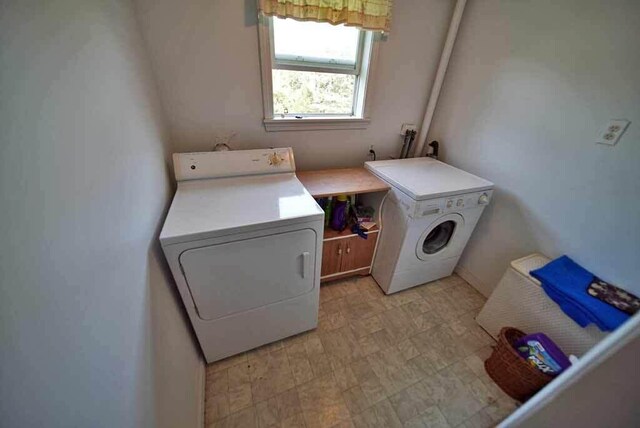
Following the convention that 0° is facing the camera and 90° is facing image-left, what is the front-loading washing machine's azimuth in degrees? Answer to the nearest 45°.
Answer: approximately 315°

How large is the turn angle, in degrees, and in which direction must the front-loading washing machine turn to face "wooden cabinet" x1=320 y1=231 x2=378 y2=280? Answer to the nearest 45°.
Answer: approximately 90° to its right

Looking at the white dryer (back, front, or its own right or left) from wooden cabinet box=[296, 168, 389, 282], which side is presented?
left

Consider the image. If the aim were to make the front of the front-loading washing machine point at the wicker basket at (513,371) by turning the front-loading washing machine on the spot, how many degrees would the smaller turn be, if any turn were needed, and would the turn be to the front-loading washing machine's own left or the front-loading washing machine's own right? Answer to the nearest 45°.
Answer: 0° — it already faces it

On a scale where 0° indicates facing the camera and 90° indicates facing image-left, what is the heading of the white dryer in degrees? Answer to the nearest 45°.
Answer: approximately 0°

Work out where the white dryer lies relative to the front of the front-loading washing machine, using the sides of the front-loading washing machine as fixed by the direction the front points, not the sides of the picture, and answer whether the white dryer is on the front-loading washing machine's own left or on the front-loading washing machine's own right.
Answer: on the front-loading washing machine's own right

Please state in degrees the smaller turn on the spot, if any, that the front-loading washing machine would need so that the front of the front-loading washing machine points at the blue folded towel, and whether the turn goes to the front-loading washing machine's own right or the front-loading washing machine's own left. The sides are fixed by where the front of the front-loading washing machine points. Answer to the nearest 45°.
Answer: approximately 45° to the front-loading washing machine's own left
